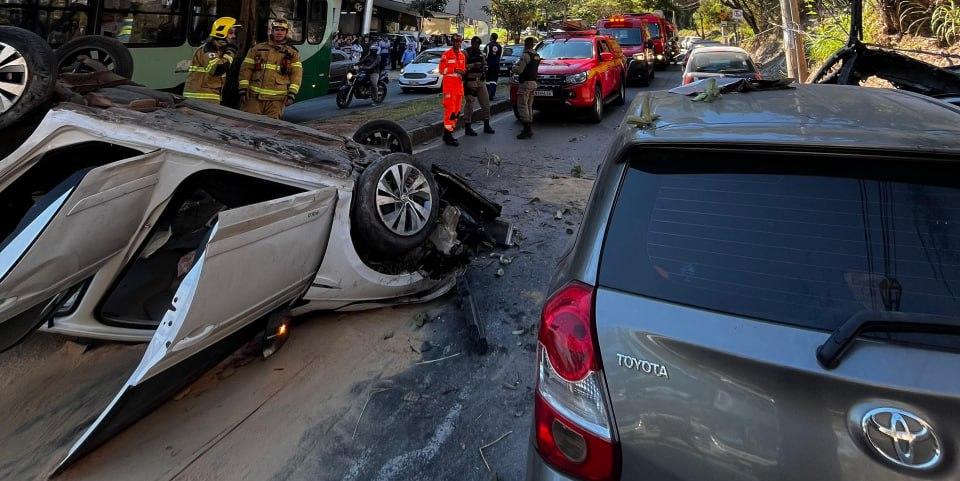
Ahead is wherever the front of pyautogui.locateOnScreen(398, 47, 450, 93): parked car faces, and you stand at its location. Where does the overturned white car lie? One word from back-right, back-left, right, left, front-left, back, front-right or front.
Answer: front-left

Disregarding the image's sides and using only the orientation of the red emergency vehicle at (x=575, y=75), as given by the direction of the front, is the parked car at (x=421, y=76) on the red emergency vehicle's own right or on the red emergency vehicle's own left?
on the red emergency vehicle's own right

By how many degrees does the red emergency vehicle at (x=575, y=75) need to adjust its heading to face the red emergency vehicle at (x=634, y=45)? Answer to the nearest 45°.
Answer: approximately 135° to its right

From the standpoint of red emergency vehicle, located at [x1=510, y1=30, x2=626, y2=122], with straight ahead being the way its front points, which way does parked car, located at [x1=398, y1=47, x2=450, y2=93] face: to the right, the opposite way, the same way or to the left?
the same way

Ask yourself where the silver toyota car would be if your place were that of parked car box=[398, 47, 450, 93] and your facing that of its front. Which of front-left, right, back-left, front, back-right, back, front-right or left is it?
front-left

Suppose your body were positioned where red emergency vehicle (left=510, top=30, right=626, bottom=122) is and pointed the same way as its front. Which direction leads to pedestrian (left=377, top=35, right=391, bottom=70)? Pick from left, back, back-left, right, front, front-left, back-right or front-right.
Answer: right

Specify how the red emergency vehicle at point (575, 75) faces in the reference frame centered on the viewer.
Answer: facing the viewer and to the left of the viewer

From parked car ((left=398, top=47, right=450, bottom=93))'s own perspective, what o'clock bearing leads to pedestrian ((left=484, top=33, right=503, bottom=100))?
The pedestrian is roughly at 10 o'clock from the parked car.

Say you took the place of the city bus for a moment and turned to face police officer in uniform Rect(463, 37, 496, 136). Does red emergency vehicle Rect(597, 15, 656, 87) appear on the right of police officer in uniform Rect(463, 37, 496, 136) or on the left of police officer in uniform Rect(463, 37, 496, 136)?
left

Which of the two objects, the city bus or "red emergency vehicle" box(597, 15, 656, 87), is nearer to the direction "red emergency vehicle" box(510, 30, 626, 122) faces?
the city bus

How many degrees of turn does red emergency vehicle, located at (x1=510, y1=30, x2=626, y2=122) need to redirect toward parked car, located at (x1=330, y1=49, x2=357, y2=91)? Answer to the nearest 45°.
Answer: approximately 90° to its right

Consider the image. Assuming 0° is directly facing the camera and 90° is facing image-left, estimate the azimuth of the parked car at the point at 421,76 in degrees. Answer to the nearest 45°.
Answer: approximately 45°

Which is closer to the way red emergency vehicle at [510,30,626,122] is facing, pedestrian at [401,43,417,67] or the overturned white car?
the overturned white car

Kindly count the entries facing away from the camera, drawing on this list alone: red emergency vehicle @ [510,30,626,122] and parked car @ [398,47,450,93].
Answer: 0

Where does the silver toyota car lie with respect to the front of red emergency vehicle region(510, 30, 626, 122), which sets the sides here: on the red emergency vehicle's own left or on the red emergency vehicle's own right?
on the red emergency vehicle's own left
